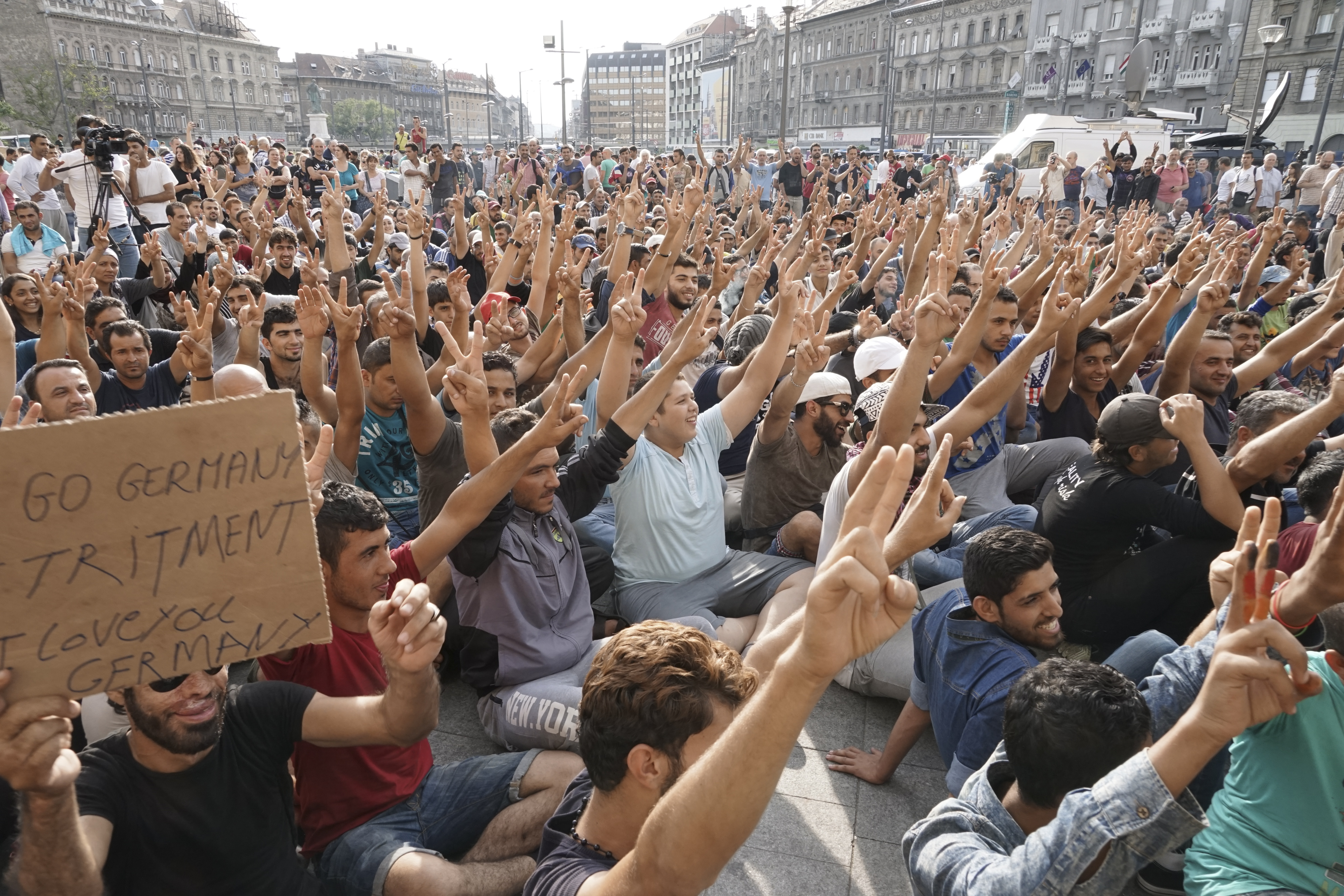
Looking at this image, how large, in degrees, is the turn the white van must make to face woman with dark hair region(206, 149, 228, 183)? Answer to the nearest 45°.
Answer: approximately 45° to its left

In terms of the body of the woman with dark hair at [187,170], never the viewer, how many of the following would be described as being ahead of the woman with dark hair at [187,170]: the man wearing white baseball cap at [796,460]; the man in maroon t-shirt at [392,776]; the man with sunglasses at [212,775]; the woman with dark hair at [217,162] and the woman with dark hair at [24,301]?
4

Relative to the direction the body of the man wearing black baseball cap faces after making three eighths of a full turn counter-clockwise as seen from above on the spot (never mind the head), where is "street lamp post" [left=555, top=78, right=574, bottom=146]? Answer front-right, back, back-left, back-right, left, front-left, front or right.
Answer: front

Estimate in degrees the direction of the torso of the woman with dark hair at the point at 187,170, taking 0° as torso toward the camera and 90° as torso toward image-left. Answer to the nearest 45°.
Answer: approximately 0°

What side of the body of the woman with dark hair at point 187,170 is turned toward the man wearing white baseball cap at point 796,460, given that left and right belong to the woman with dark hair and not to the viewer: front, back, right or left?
front

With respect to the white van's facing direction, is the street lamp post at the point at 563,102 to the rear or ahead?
ahead

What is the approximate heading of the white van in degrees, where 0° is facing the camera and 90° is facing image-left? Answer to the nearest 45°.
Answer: approximately 90°

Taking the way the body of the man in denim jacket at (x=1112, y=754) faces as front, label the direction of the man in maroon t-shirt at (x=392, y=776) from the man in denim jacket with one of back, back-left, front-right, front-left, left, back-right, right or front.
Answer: back-left

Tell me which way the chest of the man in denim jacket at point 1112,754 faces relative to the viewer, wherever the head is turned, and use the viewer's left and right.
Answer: facing away from the viewer and to the right of the viewer

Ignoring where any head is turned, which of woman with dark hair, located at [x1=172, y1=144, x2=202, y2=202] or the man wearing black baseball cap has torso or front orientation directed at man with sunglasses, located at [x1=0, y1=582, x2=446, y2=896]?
the woman with dark hair
